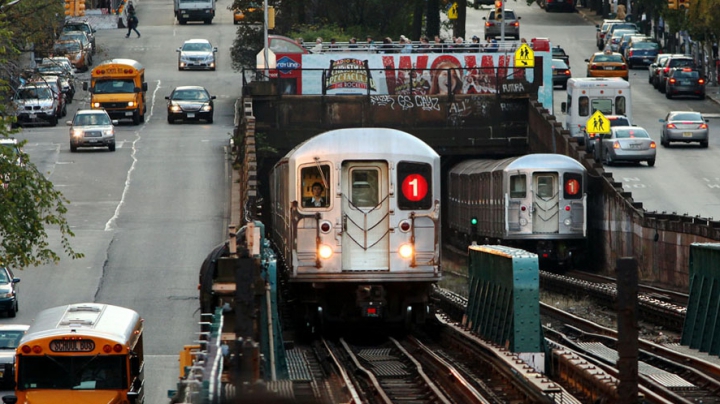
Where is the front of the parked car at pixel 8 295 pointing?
toward the camera

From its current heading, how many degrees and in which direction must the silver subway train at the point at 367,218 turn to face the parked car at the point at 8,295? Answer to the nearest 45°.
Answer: approximately 135° to its right

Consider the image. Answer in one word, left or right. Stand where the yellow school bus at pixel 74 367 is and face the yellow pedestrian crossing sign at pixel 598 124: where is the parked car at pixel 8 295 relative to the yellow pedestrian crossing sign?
left

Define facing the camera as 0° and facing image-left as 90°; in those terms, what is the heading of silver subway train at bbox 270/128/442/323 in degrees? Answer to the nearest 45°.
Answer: approximately 0°

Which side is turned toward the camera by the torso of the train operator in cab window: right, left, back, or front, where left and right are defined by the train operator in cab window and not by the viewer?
front

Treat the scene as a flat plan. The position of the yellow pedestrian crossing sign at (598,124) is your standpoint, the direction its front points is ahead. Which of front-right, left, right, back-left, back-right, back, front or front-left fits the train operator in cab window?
front

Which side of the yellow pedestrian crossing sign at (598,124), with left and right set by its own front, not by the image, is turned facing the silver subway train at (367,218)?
front

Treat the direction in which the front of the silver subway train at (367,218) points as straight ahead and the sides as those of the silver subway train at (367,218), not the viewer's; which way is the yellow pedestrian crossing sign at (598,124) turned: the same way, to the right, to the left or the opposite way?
the same way

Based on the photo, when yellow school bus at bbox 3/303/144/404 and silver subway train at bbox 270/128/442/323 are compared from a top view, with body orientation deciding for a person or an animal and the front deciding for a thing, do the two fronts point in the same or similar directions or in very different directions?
same or similar directions

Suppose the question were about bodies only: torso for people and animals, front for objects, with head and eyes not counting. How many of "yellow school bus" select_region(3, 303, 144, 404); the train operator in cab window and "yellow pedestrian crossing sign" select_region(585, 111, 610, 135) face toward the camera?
3

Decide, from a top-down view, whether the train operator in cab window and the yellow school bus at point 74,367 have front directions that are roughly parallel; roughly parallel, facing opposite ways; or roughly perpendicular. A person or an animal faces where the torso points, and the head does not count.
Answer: roughly parallel

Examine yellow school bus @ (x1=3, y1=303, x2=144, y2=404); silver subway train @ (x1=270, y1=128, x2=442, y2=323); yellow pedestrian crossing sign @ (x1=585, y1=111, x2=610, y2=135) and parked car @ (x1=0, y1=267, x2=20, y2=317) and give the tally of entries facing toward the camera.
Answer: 4

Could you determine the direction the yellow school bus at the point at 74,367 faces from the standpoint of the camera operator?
facing the viewer

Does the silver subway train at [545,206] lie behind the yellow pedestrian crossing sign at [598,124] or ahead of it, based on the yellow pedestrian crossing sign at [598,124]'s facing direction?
ahead
